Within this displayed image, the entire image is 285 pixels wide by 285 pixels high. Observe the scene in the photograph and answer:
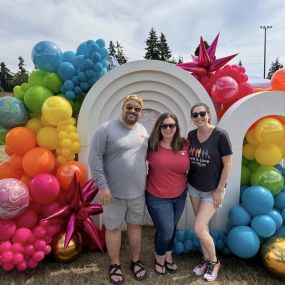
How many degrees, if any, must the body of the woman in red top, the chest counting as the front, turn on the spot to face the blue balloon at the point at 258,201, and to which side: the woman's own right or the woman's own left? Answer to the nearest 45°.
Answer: approximately 135° to the woman's own left

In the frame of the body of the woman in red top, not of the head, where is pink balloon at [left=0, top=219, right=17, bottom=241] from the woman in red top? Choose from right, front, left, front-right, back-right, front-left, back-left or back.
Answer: right

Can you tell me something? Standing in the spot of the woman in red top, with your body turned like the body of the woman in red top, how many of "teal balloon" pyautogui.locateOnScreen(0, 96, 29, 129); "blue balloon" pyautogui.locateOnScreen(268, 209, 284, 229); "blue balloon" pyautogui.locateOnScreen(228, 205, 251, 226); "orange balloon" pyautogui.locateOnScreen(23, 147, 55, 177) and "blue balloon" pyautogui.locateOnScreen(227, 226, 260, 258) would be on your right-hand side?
2

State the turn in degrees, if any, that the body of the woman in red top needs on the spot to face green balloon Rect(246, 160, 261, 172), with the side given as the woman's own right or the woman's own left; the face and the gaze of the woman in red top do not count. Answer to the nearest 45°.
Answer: approximately 135° to the woman's own left

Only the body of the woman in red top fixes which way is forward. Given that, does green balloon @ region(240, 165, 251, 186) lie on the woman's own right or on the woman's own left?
on the woman's own left

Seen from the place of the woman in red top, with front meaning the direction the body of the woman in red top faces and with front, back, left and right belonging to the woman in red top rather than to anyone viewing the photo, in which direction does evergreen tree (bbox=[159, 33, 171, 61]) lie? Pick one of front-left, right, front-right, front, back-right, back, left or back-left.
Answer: back

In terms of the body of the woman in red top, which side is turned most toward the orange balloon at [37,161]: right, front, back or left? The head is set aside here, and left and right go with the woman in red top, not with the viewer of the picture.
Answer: right

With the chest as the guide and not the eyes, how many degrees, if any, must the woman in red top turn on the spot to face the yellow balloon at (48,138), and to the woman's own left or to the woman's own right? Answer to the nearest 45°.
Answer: approximately 90° to the woman's own right

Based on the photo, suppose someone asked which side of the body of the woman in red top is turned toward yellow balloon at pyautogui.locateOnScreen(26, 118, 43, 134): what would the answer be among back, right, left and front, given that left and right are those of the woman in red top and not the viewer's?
right

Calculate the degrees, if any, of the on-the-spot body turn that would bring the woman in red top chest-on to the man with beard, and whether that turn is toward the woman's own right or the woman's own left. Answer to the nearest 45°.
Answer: approximately 90° to the woman's own right

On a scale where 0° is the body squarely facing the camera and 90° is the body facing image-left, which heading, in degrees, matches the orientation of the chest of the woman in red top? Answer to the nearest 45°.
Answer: approximately 0°

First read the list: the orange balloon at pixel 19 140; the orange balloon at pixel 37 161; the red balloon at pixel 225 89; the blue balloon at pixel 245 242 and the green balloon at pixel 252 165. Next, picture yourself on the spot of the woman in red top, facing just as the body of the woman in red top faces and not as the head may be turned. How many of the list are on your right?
2

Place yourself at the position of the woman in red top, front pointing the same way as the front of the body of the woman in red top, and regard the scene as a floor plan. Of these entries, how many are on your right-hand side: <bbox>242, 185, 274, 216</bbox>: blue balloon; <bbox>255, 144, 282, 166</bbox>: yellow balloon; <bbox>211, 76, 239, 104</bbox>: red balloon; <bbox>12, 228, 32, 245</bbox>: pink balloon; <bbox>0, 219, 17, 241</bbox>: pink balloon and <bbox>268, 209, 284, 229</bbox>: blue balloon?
2
